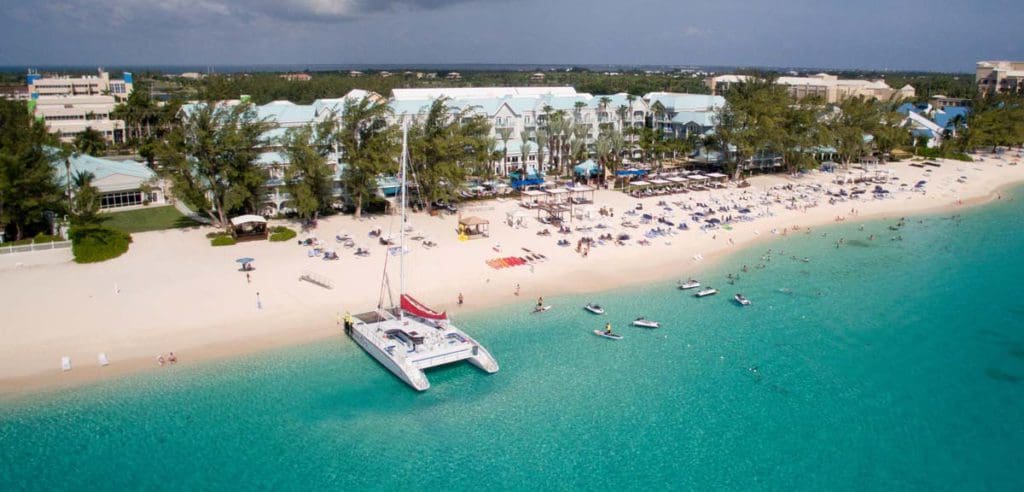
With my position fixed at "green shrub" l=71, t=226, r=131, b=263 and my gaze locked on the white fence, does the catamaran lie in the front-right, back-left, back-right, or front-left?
back-left
